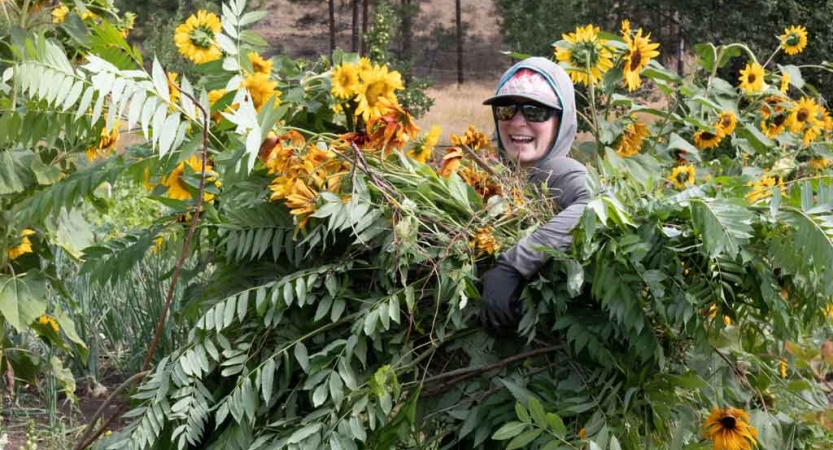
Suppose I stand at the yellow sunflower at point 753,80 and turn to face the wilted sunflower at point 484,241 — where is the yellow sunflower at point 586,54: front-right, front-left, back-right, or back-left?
front-right

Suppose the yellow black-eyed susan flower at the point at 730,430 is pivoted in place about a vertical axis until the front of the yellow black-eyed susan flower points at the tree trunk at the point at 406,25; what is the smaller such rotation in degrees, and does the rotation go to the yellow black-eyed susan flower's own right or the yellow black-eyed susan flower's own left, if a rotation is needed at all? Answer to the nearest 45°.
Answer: approximately 135° to the yellow black-eyed susan flower's own right

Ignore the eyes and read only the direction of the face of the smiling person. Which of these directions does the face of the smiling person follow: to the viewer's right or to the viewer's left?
to the viewer's left

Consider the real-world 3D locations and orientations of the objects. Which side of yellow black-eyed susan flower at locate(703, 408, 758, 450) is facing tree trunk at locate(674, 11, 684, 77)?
back

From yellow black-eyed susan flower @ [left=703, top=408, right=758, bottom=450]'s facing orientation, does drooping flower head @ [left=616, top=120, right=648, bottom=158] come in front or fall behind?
behind

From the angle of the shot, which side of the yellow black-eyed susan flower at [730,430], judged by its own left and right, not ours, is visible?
front

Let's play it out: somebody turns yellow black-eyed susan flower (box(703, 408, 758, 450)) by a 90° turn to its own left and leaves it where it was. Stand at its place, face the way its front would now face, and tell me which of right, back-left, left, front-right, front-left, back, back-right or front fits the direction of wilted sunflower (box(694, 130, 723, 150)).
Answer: left

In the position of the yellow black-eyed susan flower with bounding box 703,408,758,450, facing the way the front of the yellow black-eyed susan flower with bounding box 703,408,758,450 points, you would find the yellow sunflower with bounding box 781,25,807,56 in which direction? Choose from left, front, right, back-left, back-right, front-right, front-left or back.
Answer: back
